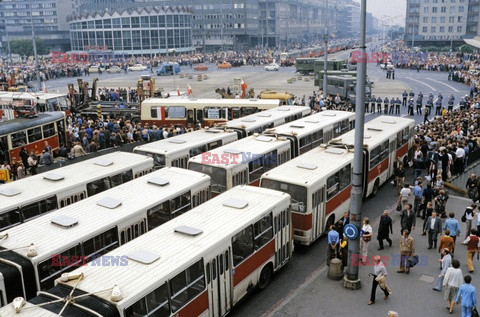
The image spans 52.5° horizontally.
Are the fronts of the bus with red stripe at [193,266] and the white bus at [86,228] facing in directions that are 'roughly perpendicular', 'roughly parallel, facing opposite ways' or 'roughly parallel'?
roughly parallel

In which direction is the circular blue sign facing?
toward the camera

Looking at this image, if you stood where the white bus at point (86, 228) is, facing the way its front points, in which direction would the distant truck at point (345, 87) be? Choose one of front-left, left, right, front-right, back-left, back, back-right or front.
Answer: front

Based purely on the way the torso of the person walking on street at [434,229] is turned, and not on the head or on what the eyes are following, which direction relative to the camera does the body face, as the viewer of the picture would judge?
toward the camera

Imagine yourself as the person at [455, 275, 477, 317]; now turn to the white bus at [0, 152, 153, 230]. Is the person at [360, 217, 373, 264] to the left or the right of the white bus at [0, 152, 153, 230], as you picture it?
right

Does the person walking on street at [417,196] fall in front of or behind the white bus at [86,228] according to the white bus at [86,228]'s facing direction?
in front

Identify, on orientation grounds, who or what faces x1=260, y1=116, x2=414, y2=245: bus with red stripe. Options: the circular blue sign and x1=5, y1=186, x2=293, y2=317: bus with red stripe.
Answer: x1=5, y1=186, x2=293, y2=317: bus with red stripe

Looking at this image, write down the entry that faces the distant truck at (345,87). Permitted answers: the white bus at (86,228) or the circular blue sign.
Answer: the white bus

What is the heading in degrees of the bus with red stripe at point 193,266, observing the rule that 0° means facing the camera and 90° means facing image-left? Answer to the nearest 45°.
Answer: approximately 225°
